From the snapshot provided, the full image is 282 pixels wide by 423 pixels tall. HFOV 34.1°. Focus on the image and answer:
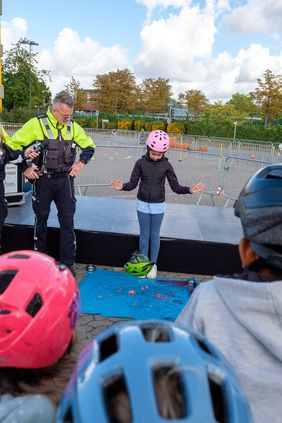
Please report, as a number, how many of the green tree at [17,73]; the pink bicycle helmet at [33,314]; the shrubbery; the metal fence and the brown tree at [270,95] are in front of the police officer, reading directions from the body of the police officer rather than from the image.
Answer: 1

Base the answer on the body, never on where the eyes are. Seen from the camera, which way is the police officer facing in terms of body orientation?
toward the camera

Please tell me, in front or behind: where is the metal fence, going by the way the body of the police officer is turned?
behind

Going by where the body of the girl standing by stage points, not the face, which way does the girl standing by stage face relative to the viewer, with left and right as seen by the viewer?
facing the viewer

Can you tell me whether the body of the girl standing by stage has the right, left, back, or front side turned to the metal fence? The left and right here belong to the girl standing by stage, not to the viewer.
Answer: back

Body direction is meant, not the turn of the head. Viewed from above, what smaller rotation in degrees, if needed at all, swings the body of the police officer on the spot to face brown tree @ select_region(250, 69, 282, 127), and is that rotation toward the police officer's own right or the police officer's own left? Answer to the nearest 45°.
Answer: approximately 135° to the police officer's own left

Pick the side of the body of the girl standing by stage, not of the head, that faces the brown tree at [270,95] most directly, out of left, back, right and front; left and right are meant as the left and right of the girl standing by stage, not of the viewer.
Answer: back

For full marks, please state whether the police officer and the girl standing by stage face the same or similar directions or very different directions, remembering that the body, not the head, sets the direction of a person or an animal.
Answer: same or similar directions

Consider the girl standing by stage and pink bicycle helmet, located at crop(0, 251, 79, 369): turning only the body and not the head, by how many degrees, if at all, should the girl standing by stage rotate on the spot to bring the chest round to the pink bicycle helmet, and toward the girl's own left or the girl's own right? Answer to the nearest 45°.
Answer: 0° — they already face it

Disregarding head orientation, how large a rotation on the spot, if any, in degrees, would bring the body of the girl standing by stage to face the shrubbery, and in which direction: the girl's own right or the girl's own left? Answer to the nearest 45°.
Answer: approximately 180°

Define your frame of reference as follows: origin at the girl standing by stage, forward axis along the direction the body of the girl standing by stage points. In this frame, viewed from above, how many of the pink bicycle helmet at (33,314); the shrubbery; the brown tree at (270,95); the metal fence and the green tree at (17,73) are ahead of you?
1

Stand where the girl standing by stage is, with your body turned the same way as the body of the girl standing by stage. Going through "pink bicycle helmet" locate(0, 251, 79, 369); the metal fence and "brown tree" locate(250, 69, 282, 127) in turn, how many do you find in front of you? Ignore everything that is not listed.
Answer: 1

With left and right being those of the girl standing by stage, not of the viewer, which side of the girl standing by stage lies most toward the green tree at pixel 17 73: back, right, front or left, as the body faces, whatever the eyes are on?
back

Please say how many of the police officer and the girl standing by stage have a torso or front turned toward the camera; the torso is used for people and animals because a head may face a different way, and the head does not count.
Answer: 2

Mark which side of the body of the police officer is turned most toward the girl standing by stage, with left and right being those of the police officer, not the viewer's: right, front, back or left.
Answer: left

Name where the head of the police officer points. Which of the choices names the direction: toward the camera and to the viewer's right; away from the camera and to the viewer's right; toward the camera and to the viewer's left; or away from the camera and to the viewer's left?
toward the camera and to the viewer's right
